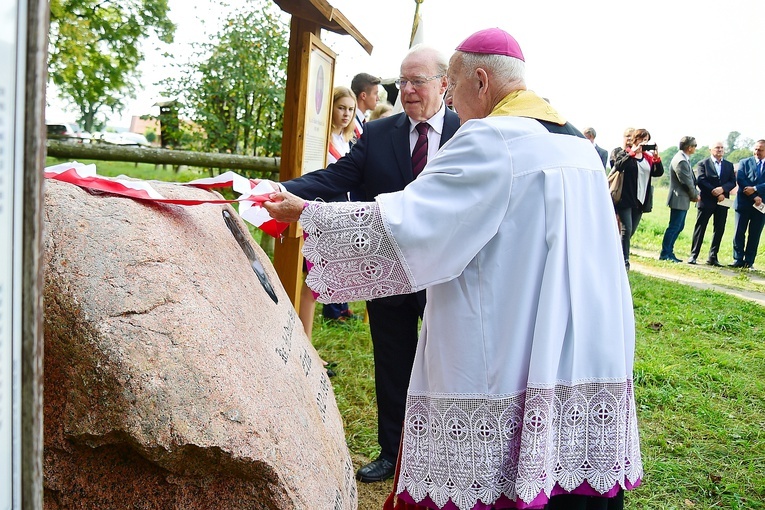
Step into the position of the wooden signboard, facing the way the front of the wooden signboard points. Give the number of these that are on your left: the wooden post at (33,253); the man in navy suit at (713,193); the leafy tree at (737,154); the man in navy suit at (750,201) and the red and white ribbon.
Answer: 3

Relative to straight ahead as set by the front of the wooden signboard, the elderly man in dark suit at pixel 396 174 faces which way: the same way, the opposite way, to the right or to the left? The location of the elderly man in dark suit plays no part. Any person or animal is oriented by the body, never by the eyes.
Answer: to the right

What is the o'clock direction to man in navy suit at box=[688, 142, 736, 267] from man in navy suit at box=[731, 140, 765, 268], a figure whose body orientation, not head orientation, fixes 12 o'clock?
man in navy suit at box=[688, 142, 736, 267] is roughly at 3 o'clock from man in navy suit at box=[731, 140, 765, 268].

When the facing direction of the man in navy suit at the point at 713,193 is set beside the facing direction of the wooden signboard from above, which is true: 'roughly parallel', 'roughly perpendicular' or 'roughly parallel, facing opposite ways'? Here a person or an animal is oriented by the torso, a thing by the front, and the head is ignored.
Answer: roughly perpendicular

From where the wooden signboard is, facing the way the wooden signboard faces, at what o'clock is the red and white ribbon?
The red and white ribbon is roughly at 2 o'clock from the wooden signboard.

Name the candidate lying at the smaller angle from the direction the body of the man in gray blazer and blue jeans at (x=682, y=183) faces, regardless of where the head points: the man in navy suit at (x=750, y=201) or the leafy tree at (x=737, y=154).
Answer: the man in navy suit

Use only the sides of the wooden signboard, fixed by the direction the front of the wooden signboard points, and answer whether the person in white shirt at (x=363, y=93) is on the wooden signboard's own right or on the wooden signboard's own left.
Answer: on the wooden signboard's own left

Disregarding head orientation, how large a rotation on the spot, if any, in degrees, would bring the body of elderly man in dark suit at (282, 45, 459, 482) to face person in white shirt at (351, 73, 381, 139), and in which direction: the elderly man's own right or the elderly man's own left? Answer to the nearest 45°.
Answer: approximately 135° to the elderly man's own right

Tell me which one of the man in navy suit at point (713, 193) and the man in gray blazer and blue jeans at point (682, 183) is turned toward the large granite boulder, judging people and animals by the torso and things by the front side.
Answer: the man in navy suit

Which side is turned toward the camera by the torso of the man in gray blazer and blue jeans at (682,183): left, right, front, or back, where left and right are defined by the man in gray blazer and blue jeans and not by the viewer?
right

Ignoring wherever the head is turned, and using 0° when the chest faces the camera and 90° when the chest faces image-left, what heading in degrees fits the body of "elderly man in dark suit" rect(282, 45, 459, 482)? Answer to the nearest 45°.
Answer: approximately 45°

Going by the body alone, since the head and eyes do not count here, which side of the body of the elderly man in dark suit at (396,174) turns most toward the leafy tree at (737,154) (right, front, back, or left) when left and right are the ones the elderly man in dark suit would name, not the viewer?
back
